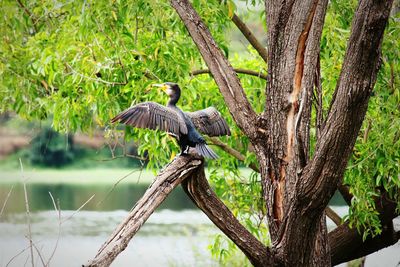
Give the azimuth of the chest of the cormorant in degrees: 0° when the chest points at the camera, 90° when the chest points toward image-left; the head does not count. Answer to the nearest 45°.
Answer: approximately 135°
